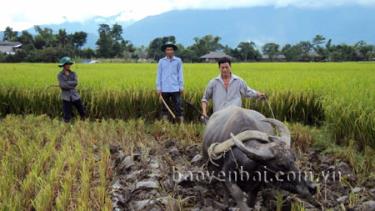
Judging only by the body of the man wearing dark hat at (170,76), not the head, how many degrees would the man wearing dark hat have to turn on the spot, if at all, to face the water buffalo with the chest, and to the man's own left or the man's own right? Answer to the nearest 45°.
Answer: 0° — they already face it

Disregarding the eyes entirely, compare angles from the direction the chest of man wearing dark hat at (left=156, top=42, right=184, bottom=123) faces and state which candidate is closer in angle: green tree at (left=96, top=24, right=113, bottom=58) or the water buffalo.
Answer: the water buffalo

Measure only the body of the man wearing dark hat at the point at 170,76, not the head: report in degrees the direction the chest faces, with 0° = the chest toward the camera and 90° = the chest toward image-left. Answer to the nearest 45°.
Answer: approximately 0°

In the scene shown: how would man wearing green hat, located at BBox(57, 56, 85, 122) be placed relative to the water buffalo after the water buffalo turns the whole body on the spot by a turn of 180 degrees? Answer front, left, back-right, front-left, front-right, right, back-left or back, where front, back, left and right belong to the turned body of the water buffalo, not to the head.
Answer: front

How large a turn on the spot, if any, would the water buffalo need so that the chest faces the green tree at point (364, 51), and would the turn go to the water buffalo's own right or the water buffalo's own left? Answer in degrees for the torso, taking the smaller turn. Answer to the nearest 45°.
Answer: approximately 135° to the water buffalo's own left

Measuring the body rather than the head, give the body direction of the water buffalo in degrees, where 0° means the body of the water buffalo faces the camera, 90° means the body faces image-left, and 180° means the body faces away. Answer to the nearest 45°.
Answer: approximately 315°

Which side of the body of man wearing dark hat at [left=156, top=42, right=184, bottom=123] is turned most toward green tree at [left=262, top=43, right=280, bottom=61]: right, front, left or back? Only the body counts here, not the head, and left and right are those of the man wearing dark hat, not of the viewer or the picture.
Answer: back

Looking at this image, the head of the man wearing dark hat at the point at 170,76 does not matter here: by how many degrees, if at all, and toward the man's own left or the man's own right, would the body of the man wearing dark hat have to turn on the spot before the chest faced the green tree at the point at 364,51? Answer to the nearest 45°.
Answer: approximately 135° to the man's own left

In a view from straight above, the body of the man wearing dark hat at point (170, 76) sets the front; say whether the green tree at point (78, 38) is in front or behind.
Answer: behind

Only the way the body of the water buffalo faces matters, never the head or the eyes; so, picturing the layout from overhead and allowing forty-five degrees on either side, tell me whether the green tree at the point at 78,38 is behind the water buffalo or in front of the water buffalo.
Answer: behind

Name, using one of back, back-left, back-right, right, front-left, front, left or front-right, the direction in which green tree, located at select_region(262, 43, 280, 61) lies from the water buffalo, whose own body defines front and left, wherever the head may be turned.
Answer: back-left
